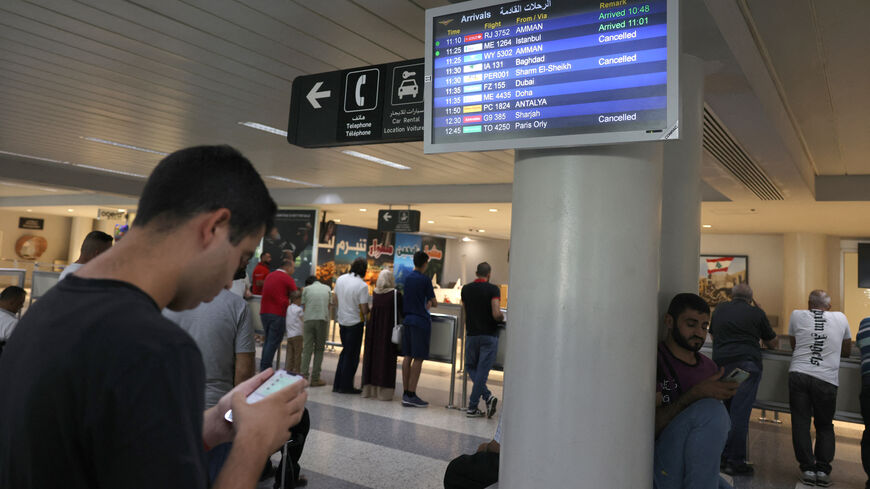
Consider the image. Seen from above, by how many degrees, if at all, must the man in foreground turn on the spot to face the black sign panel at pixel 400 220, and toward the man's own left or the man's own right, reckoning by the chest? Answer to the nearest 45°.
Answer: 0° — they already face it

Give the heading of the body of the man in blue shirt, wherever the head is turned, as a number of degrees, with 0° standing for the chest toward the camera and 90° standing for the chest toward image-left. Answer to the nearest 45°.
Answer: approximately 225°

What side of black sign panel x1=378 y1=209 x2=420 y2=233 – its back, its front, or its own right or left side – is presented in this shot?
front

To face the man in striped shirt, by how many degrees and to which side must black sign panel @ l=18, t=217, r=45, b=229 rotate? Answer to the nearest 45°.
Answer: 0° — it already faces them

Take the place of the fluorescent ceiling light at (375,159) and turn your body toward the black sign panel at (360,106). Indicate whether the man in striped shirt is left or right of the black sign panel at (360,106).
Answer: left

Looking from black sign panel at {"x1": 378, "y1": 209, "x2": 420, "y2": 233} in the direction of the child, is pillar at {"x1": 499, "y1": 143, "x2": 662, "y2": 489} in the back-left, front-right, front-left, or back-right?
front-left

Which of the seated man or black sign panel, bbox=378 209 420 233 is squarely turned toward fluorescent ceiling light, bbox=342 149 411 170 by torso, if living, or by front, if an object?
the black sign panel

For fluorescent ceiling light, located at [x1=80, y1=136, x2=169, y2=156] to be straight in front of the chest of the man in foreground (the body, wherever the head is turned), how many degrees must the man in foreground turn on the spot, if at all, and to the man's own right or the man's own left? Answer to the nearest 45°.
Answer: approximately 45° to the man's own left

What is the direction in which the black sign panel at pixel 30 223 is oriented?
toward the camera
